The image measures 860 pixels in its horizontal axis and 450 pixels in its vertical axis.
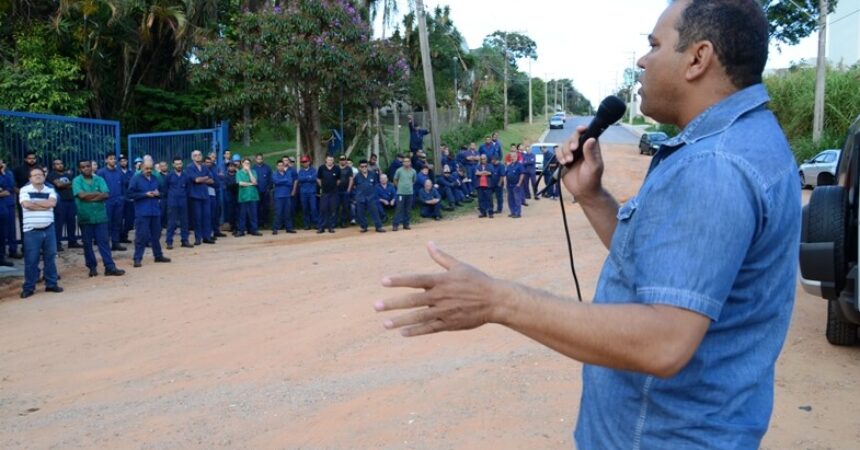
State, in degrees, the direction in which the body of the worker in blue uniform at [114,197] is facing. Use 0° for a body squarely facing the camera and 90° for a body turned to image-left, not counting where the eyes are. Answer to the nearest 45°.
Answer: approximately 315°

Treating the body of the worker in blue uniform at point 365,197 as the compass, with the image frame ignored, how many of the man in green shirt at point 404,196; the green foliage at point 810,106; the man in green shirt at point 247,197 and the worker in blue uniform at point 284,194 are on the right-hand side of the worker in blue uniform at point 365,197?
2

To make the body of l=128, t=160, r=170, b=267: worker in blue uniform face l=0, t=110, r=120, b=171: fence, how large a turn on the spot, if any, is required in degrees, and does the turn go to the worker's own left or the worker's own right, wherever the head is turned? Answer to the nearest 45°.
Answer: approximately 180°

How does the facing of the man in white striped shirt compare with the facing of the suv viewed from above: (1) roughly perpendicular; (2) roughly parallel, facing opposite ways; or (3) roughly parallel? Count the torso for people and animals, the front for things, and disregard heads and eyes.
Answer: roughly perpendicular

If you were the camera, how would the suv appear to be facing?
facing away from the viewer and to the right of the viewer
